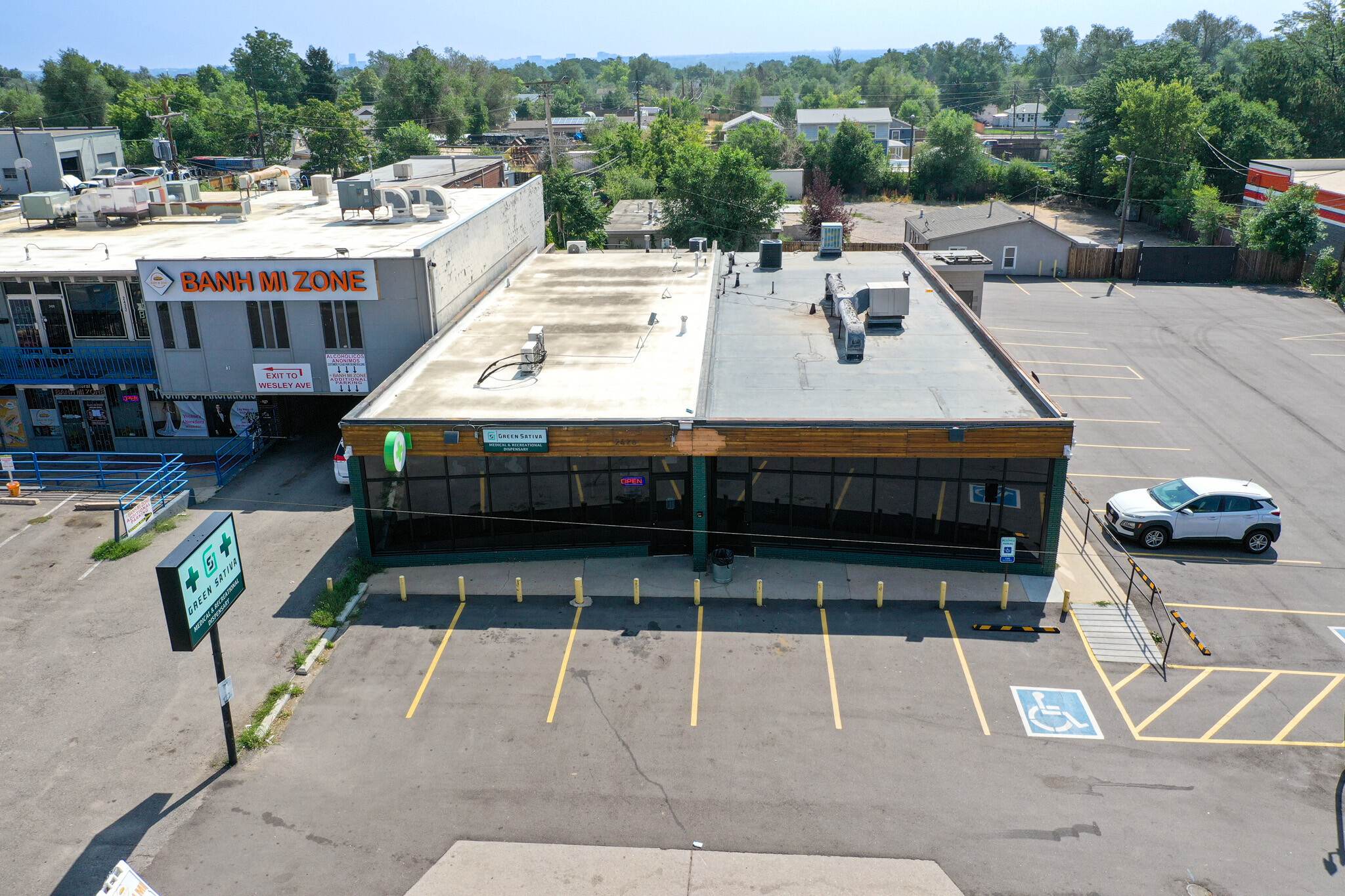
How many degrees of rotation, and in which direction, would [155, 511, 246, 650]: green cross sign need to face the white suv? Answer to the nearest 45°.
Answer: approximately 45° to its left

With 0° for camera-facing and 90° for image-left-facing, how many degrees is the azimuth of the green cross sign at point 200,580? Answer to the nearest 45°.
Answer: approximately 315°

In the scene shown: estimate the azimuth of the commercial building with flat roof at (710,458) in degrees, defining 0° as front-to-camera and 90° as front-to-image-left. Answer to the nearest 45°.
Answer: approximately 0°

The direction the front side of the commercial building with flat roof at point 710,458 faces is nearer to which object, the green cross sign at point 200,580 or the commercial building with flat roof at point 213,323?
the green cross sign

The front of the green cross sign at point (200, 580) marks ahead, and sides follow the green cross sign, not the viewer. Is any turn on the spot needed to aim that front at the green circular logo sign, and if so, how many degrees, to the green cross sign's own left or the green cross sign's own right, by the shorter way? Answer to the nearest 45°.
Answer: approximately 90° to the green cross sign's own left

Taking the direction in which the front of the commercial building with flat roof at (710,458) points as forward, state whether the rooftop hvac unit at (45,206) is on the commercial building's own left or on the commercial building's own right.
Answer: on the commercial building's own right

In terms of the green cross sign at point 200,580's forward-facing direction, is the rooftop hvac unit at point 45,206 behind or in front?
behind

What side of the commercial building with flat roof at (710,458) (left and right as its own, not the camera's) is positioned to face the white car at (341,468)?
right

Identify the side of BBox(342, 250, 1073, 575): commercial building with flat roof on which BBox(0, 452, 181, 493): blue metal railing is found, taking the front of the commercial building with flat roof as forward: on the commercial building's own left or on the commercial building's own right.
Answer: on the commercial building's own right

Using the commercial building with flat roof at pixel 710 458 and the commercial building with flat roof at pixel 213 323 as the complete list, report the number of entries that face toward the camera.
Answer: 2
